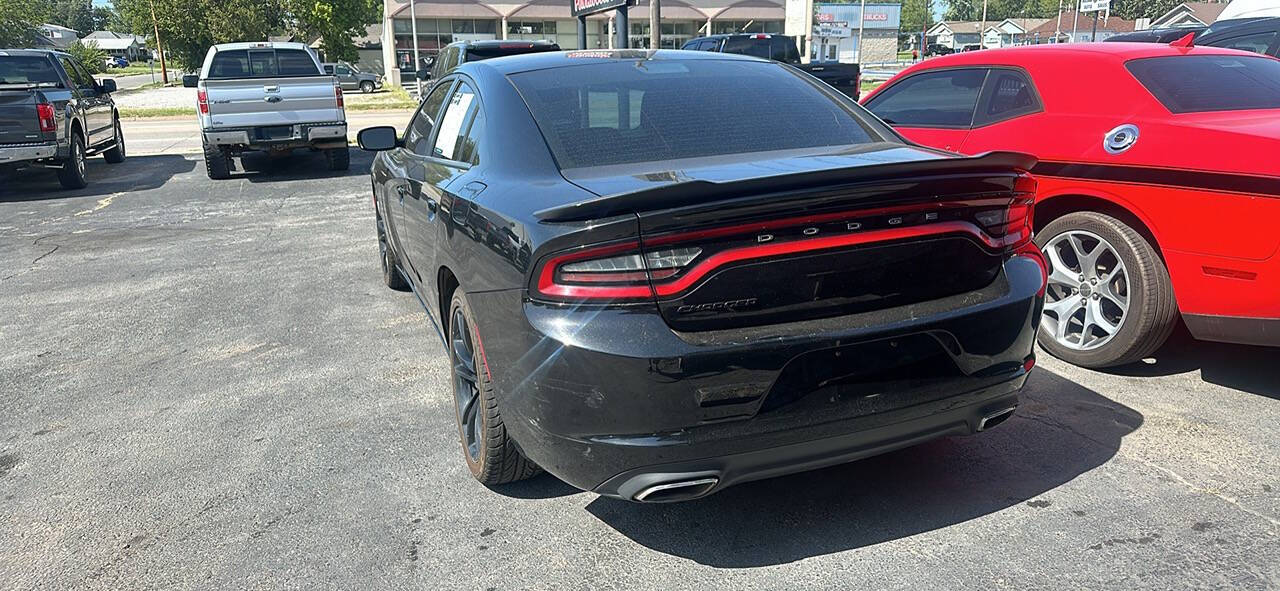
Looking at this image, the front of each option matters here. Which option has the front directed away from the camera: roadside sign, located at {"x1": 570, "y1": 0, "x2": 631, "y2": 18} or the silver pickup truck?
the silver pickup truck

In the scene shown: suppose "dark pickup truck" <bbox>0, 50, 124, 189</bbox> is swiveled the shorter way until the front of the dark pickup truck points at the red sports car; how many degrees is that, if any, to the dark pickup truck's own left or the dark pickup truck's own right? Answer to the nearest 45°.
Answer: approximately 135° to the dark pickup truck's own right

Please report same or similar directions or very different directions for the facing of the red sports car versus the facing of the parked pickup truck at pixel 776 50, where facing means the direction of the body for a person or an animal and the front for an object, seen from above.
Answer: same or similar directions

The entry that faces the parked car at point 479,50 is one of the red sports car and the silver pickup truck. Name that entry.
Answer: the red sports car

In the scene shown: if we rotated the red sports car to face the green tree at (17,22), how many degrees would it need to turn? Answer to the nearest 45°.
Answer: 0° — it already faces it

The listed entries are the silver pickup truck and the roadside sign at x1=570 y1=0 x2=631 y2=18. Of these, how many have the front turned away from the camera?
1

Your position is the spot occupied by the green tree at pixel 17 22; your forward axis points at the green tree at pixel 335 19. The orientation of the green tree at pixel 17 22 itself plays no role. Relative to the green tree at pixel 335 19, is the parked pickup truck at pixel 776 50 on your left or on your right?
right

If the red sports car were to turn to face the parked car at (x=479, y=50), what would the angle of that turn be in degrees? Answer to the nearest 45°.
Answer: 0° — it already faces it

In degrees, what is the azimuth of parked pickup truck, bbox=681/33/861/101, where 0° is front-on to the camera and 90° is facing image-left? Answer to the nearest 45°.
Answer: approximately 135°

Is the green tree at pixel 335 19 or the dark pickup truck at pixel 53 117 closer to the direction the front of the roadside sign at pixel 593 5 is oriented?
the dark pickup truck

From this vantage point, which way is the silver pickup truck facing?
away from the camera

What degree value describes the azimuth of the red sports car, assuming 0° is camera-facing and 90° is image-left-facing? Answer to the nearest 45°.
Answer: approximately 135°

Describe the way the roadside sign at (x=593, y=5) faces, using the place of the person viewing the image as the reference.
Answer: facing the viewer

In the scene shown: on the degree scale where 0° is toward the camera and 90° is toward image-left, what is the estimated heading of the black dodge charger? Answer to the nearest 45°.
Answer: approximately 135°

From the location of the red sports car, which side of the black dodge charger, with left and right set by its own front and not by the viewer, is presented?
right
